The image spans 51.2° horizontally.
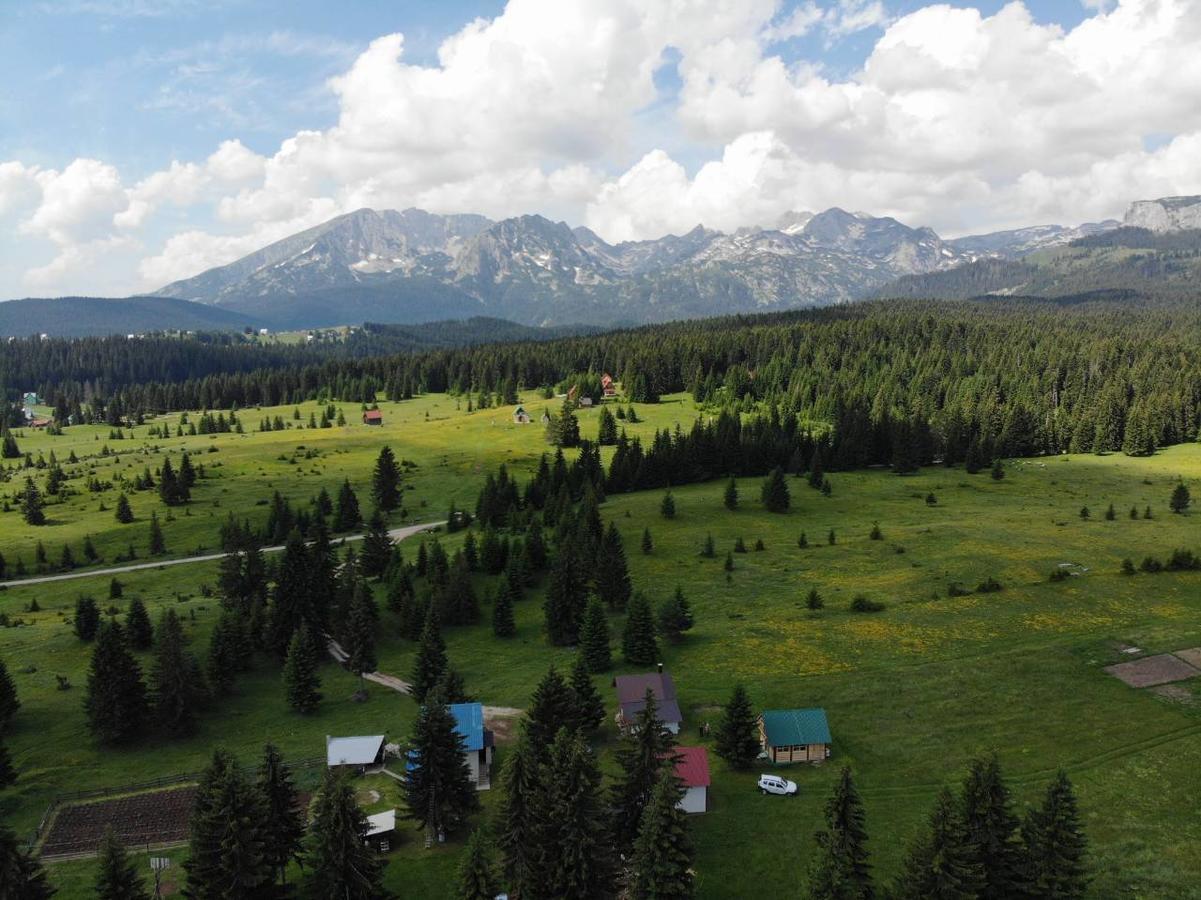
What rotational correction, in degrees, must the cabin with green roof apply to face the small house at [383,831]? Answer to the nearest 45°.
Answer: approximately 45° to its right

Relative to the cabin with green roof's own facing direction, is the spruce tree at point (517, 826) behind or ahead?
ahead

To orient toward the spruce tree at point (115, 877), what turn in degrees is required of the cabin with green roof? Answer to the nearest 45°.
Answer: approximately 45° to its right

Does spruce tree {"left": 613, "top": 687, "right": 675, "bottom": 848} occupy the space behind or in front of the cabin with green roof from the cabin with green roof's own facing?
in front

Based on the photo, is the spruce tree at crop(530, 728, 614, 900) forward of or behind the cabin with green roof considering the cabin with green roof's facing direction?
forward

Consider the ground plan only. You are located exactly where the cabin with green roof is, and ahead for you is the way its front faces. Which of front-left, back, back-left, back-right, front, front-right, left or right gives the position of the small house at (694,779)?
front-right

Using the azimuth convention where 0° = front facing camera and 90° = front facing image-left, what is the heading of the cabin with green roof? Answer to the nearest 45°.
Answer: approximately 0°

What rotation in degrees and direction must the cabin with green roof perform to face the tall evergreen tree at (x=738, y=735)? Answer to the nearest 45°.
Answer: approximately 90° to its right

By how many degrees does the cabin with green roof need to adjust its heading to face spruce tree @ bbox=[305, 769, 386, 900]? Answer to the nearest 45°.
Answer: approximately 45° to its right

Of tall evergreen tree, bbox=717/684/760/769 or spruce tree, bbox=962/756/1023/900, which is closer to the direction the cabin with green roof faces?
the spruce tree

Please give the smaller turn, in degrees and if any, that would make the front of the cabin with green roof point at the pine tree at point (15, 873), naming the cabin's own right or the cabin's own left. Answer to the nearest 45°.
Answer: approximately 45° to the cabin's own right
